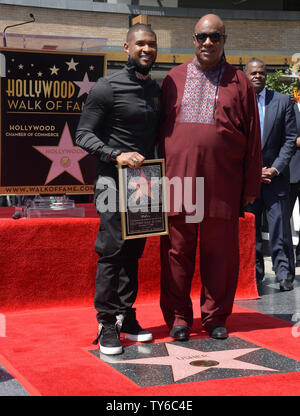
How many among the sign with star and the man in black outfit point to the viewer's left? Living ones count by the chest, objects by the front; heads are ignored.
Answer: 0

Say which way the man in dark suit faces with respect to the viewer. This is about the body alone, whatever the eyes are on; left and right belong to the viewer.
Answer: facing the viewer and to the left of the viewer

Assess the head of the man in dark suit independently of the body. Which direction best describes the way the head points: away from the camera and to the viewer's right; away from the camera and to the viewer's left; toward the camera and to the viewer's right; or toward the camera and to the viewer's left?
toward the camera and to the viewer's left

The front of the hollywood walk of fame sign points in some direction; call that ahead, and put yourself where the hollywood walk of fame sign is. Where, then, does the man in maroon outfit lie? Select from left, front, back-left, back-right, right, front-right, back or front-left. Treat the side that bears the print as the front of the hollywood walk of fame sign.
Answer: front-left

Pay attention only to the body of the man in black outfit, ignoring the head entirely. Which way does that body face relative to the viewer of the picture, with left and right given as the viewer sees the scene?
facing the viewer and to the right of the viewer

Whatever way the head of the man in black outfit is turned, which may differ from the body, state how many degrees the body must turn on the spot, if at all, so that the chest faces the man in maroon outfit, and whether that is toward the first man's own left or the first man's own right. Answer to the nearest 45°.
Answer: approximately 45° to the first man's own left

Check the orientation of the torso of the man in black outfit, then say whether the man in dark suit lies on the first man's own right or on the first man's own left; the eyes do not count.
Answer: on the first man's own left

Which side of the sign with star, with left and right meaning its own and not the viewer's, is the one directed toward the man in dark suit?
left

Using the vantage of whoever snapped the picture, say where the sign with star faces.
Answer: facing the viewer

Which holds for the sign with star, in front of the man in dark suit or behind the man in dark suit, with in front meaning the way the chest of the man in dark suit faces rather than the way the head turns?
in front
